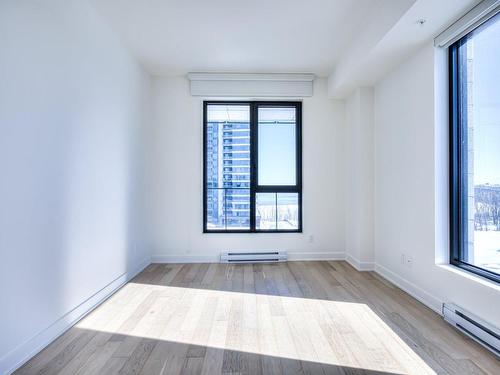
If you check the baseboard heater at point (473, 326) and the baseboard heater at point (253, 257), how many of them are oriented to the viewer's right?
0

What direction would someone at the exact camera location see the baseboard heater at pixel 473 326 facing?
facing the viewer and to the left of the viewer

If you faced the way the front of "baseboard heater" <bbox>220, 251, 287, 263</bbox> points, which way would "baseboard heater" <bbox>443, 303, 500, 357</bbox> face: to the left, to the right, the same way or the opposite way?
to the right

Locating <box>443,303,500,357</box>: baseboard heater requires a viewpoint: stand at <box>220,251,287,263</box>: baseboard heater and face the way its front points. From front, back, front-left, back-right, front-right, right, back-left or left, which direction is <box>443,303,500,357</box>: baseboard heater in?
front-left

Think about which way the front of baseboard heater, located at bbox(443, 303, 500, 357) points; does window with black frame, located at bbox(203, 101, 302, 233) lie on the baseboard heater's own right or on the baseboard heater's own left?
on the baseboard heater's own right

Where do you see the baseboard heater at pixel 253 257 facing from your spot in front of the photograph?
facing the viewer

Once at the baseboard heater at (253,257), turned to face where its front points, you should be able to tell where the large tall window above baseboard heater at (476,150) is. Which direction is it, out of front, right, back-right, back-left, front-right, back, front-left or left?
front-left

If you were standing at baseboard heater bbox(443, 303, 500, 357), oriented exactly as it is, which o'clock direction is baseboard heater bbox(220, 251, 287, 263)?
baseboard heater bbox(220, 251, 287, 263) is roughly at 2 o'clock from baseboard heater bbox(443, 303, 500, 357).
